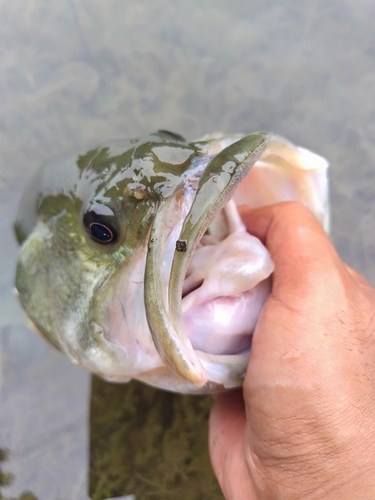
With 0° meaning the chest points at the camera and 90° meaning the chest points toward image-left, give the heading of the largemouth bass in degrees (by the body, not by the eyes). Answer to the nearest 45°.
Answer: approximately 315°
